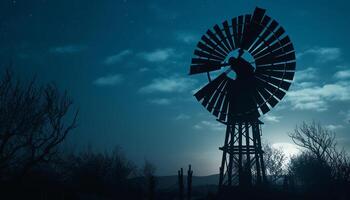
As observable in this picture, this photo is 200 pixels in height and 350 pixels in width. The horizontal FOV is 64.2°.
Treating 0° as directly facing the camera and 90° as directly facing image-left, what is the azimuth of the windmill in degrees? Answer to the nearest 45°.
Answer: approximately 0°
